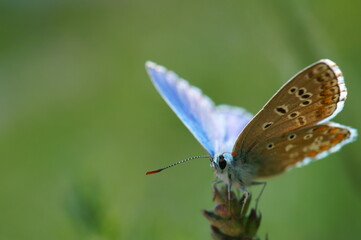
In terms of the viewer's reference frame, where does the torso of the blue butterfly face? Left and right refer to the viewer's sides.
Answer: facing the viewer and to the left of the viewer
